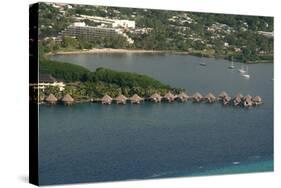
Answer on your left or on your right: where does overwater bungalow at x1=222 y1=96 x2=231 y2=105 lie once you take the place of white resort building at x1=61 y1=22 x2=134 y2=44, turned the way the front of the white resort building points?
on your left

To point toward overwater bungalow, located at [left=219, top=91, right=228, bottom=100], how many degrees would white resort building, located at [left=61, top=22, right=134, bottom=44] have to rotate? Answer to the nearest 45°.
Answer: approximately 90° to its left

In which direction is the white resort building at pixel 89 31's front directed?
toward the camera
